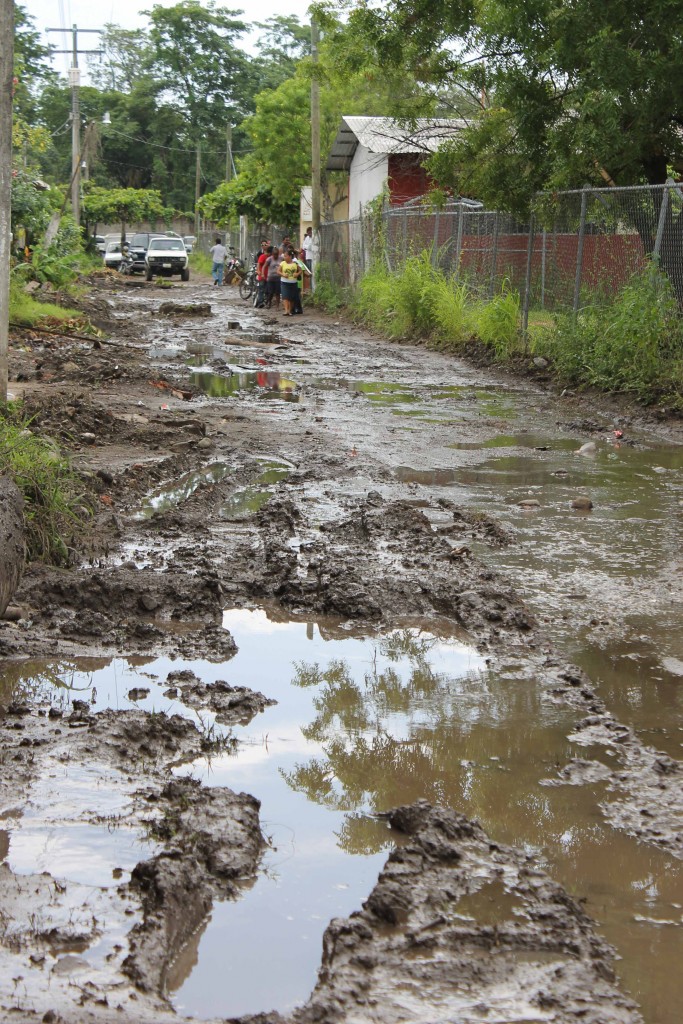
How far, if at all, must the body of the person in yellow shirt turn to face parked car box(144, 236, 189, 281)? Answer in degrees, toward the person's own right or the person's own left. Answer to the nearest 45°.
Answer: approximately 180°

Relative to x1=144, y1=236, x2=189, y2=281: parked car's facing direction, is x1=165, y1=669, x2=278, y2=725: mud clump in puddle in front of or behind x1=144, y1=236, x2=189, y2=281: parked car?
in front

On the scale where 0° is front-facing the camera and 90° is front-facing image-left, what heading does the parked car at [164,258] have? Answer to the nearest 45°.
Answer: approximately 0°

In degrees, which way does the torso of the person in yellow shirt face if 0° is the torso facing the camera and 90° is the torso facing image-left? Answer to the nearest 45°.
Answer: approximately 0°

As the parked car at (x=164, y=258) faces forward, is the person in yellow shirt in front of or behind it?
in front
